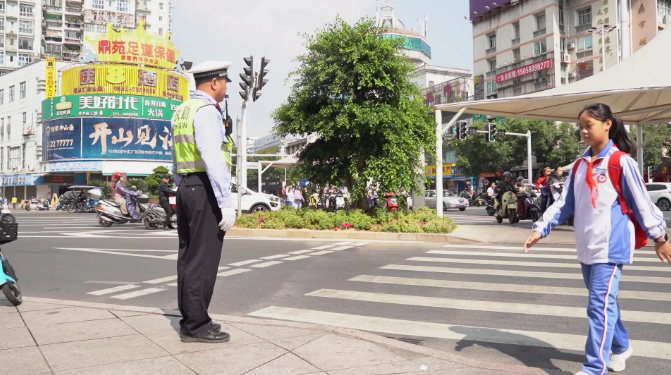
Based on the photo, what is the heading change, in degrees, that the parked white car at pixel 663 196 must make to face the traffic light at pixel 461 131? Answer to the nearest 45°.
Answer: approximately 45° to its left

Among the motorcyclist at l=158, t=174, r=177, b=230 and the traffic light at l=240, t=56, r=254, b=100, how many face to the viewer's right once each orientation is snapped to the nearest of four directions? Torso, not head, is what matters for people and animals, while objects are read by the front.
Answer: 1

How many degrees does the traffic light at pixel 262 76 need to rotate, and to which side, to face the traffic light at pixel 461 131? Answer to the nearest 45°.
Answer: approximately 45° to its left

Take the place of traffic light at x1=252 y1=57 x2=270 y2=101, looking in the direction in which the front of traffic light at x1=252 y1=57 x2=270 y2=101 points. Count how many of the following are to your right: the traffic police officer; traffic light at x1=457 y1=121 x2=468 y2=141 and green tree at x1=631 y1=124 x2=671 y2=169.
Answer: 1

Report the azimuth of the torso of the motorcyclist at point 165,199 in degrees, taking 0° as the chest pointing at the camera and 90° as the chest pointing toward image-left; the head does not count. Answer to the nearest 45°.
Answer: approximately 270°

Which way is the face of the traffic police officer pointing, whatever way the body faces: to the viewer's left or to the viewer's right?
to the viewer's right

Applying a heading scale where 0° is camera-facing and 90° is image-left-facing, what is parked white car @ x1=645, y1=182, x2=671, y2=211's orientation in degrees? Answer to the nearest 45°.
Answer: approximately 90°

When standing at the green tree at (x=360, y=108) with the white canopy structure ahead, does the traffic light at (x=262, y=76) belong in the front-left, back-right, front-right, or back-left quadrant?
back-left

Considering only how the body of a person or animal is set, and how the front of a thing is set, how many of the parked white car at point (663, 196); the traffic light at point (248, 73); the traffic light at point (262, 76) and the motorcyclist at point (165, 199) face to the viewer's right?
2

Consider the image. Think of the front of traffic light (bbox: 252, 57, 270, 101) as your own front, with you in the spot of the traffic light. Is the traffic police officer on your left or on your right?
on your right

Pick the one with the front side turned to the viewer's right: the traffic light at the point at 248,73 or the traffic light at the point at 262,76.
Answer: the traffic light at the point at 262,76
